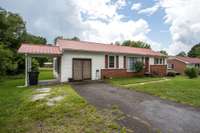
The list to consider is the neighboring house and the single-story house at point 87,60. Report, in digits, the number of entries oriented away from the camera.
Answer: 0

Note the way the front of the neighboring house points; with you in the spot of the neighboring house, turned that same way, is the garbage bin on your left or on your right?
on your right

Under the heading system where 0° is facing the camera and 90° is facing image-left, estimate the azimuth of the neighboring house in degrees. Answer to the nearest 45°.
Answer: approximately 315°

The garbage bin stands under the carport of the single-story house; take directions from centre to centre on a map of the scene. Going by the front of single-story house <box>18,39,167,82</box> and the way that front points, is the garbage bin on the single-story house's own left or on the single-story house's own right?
on the single-story house's own right

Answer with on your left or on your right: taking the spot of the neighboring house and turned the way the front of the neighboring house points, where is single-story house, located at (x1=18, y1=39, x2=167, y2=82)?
on your right

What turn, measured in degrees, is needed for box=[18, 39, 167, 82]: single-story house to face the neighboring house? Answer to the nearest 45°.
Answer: approximately 90° to its left

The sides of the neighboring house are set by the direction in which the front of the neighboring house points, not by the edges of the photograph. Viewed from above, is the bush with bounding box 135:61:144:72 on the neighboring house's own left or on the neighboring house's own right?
on the neighboring house's own right

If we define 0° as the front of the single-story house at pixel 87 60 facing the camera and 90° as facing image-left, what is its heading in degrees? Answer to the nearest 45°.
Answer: approximately 315°
